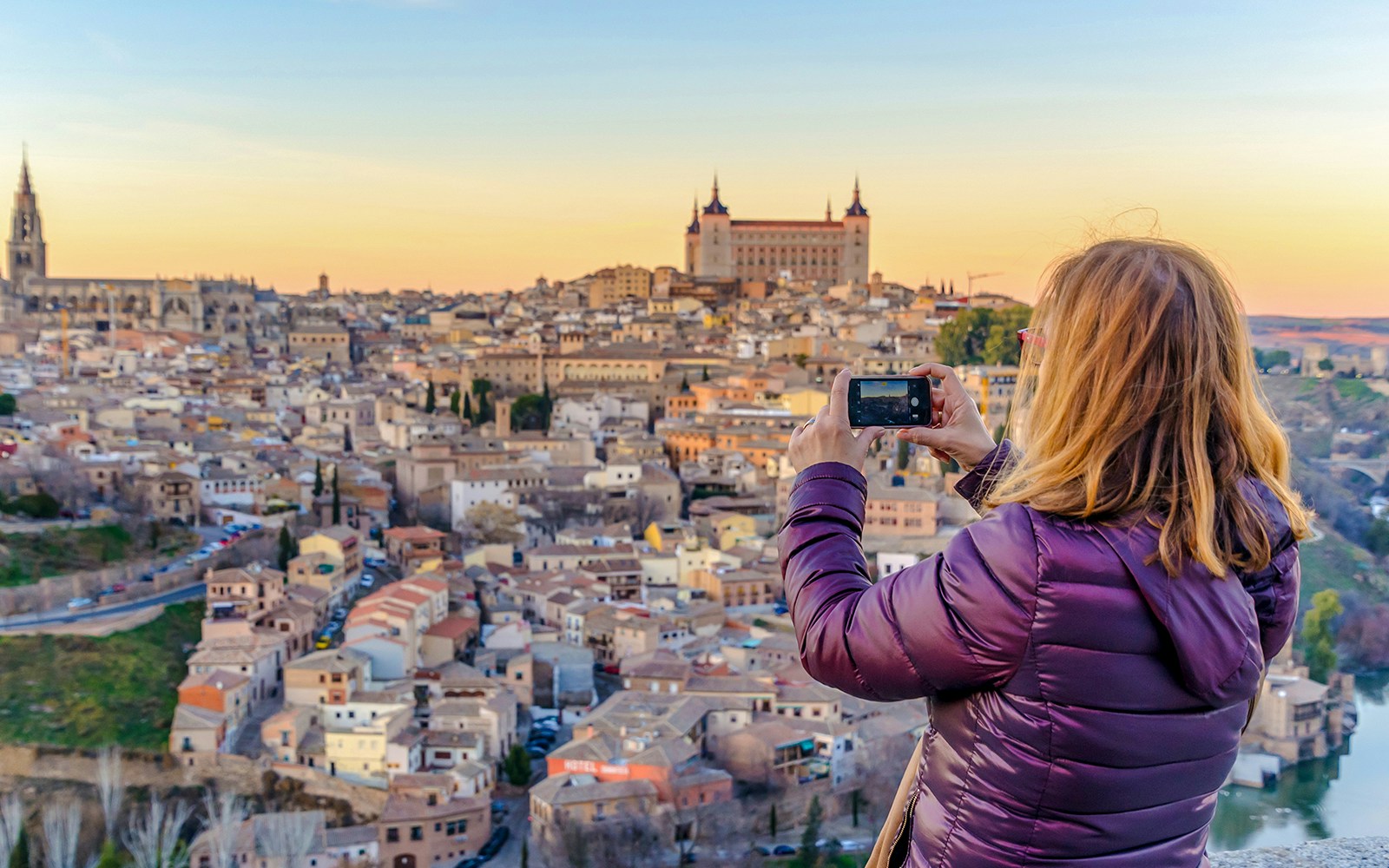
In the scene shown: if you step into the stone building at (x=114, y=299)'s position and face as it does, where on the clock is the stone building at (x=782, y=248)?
the stone building at (x=782, y=248) is roughly at 6 o'clock from the stone building at (x=114, y=299).

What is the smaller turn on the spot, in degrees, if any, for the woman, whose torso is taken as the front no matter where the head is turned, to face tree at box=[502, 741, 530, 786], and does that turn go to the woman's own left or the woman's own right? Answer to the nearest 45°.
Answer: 0° — they already face it

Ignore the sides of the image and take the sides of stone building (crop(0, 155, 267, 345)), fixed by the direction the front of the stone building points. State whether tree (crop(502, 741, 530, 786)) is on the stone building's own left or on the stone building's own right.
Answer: on the stone building's own left

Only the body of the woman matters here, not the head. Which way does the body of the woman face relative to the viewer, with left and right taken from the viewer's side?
facing away from the viewer and to the left of the viewer

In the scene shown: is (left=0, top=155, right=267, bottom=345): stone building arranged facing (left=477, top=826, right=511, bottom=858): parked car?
no

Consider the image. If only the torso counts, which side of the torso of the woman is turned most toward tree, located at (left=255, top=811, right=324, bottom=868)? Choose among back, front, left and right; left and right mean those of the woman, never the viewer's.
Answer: front

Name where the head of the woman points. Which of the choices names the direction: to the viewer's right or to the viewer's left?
to the viewer's left

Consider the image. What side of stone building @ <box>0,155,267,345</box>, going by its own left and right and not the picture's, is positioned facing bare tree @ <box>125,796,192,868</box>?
left

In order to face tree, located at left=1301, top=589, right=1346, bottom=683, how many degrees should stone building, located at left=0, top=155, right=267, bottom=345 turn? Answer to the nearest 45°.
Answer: approximately 90° to its left

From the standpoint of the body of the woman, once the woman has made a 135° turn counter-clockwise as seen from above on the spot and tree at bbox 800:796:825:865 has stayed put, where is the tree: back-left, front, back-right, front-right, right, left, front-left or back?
back

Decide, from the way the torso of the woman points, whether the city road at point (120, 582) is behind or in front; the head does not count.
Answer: in front

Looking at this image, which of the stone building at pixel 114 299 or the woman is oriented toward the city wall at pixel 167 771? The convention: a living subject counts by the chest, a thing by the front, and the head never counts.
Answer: the woman

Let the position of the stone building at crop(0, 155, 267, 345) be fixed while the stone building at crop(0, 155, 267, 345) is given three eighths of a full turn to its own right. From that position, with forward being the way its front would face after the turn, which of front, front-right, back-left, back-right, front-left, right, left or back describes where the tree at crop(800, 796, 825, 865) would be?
back-right

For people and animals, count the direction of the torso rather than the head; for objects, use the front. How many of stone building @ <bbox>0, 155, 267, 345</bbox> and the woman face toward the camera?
0
